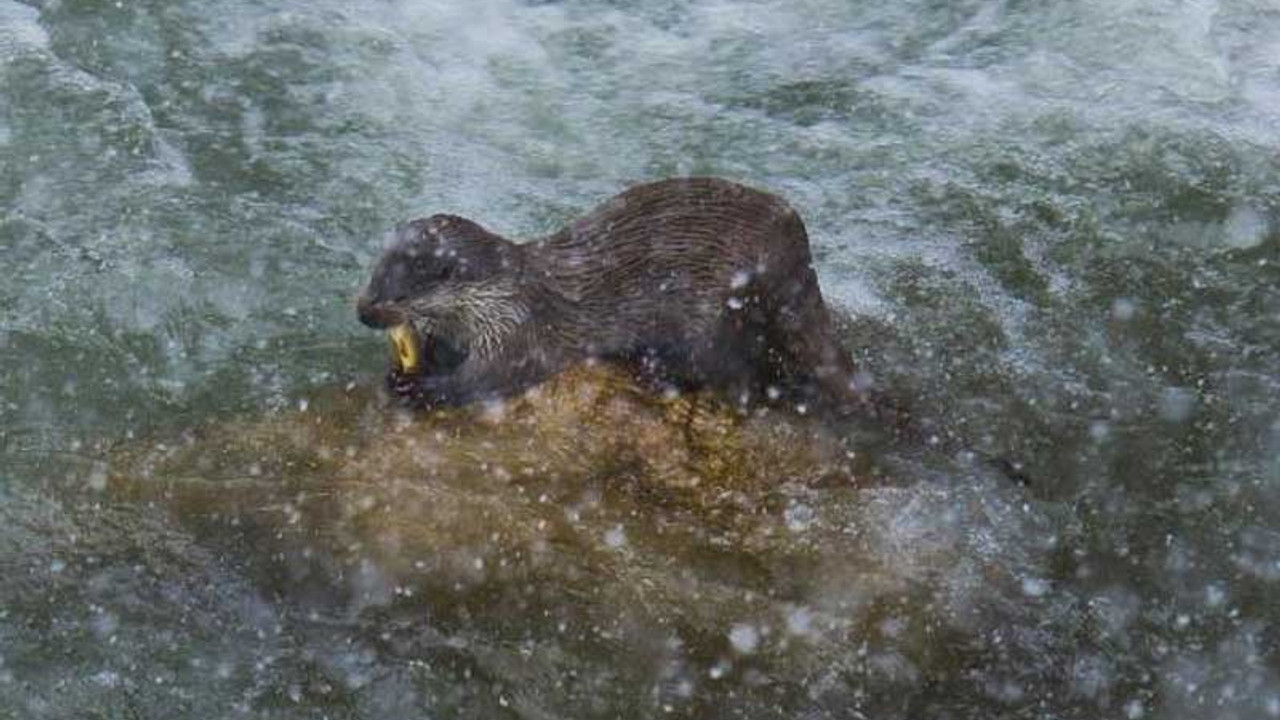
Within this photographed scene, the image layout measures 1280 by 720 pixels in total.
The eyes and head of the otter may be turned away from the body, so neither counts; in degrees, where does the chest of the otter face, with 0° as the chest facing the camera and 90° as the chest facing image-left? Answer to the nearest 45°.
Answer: approximately 90°

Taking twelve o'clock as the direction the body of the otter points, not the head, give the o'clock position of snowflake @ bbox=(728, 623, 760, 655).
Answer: The snowflake is roughly at 8 o'clock from the otter.
